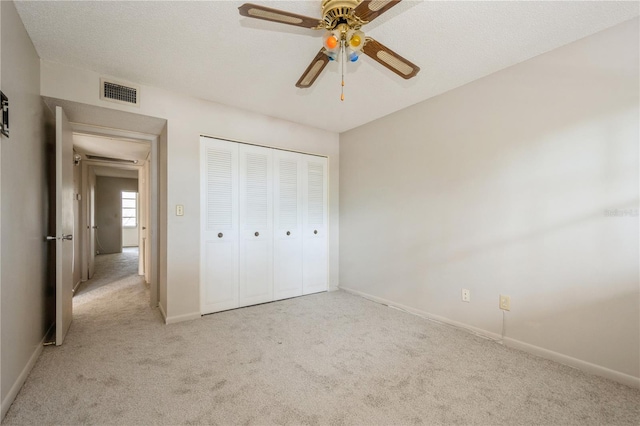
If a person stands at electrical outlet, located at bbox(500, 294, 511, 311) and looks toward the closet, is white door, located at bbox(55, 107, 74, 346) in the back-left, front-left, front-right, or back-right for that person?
front-left

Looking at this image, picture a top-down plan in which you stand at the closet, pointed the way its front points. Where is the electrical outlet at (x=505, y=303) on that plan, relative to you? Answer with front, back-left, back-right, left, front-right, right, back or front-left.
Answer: front

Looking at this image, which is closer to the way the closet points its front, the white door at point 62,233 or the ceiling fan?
the ceiling fan

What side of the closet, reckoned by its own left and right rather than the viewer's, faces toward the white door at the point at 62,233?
right

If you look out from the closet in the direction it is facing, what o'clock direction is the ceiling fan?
The ceiling fan is roughly at 1 o'clock from the closet.

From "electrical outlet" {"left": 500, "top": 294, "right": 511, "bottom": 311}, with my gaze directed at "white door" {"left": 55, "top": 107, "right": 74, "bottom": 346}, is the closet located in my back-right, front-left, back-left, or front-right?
front-right

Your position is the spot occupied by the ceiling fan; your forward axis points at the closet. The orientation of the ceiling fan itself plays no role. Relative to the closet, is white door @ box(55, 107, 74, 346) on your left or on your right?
left
